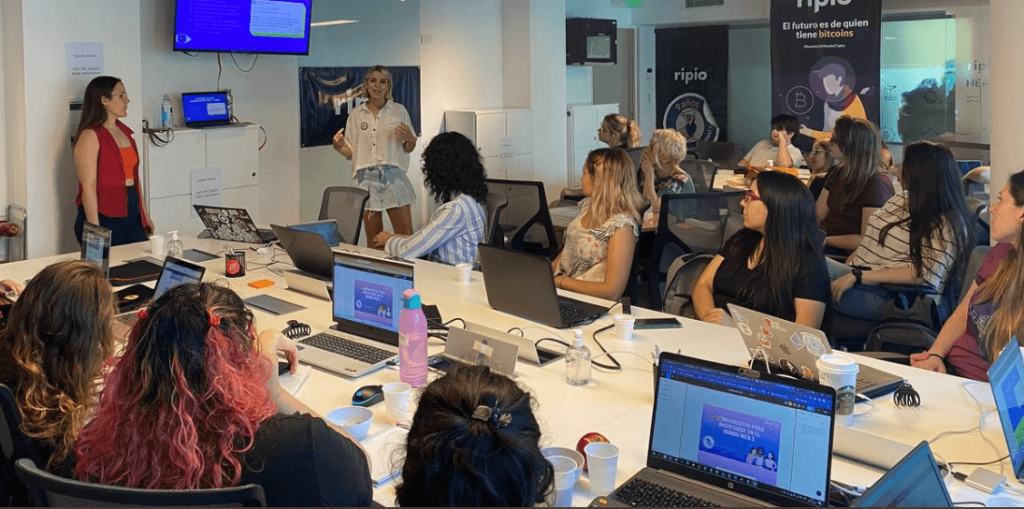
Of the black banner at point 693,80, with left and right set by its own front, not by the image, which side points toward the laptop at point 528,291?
front

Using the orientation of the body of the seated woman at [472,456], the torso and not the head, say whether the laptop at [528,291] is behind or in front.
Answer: in front

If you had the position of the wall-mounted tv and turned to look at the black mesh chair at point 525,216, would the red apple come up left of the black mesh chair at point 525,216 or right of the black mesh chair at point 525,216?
right

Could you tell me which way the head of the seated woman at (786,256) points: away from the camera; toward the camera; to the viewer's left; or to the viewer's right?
to the viewer's left

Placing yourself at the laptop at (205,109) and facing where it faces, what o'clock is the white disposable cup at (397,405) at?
The white disposable cup is roughly at 12 o'clock from the laptop.

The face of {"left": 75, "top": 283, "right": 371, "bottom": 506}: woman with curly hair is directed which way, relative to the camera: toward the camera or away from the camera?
away from the camera
